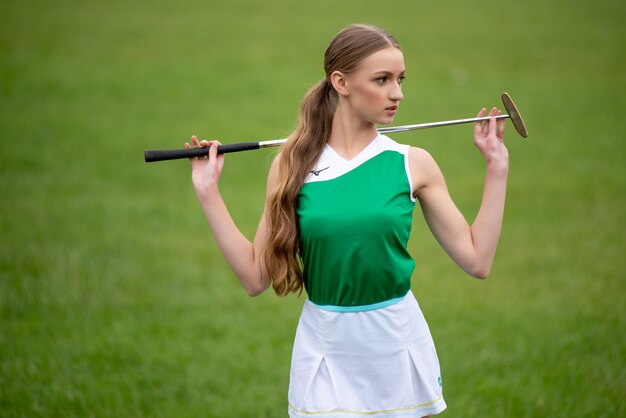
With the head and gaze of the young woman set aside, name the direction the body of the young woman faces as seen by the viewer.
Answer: toward the camera

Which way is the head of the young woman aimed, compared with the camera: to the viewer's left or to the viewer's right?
to the viewer's right
